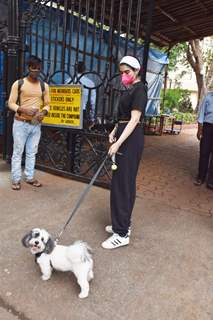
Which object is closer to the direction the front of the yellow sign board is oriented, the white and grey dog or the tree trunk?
the white and grey dog

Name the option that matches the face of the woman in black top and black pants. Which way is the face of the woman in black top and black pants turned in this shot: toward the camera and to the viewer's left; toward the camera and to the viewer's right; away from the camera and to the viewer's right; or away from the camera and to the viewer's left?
toward the camera and to the viewer's left

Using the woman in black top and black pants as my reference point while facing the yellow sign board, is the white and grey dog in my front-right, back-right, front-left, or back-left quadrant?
back-left

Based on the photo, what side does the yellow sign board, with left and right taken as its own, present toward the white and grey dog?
front

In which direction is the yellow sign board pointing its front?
toward the camera

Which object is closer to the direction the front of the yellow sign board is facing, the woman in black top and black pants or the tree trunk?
the woman in black top and black pants
